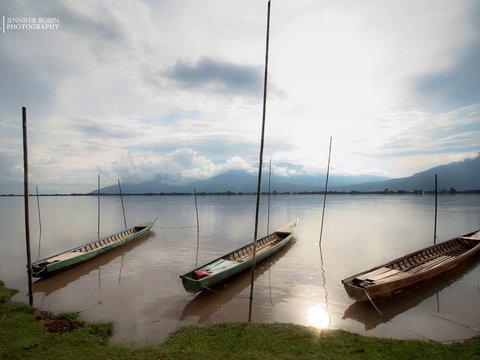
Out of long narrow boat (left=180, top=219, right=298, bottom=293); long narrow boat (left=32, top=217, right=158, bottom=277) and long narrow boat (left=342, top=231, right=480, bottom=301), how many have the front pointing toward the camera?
0

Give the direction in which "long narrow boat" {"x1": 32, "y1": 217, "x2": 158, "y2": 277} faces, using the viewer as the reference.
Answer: facing away from the viewer and to the right of the viewer

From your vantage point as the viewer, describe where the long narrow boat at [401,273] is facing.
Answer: facing away from the viewer and to the right of the viewer

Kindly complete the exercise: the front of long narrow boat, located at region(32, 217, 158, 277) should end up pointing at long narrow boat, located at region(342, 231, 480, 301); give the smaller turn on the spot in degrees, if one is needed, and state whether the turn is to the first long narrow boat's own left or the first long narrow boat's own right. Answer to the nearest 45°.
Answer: approximately 90° to the first long narrow boat's own right

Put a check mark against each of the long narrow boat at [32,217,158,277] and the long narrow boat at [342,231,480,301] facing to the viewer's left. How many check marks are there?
0

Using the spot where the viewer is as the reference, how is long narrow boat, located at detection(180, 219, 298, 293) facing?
facing away from the viewer and to the right of the viewer

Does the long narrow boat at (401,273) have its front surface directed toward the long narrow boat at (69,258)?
no

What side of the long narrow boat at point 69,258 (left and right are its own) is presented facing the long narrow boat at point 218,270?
right

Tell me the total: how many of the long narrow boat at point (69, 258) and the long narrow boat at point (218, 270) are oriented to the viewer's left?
0

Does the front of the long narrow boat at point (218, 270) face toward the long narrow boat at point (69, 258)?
no
